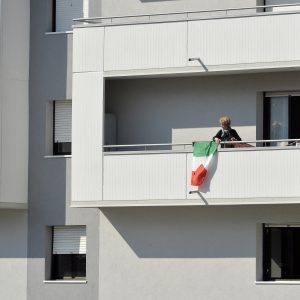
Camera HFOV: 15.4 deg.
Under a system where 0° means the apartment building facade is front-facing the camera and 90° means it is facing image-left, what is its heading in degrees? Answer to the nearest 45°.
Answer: approximately 0°
